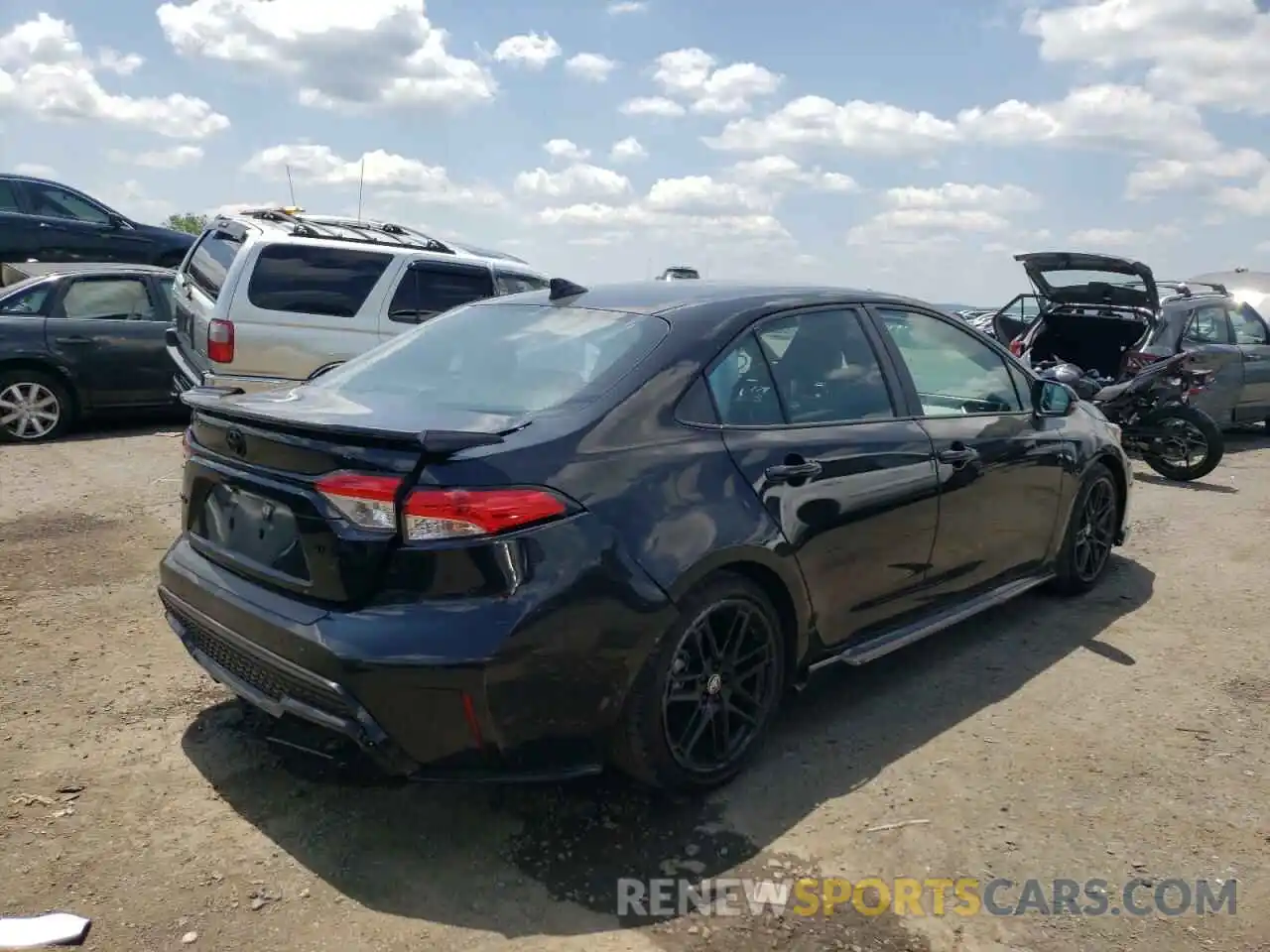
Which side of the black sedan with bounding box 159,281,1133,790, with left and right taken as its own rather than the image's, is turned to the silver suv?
left

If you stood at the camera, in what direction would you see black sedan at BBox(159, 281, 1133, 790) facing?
facing away from the viewer and to the right of the viewer

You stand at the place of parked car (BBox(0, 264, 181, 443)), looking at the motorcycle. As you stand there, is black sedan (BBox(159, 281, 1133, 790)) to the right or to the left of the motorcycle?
right

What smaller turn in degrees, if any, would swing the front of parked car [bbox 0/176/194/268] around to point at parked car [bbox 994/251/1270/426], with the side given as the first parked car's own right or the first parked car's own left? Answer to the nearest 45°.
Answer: approximately 45° to the first parked car's own right

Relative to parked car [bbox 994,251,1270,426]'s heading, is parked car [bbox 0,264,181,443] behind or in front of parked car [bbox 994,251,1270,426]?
behind

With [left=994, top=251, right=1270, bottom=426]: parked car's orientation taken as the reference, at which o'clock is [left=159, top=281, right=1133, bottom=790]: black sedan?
The black sedan is roughly at 5 o'clock from the parked car.

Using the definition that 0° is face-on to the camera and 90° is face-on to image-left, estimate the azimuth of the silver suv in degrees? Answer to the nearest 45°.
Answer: approximately 225°

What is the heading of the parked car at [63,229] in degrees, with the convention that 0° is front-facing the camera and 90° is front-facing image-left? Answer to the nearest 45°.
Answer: approximately 270°

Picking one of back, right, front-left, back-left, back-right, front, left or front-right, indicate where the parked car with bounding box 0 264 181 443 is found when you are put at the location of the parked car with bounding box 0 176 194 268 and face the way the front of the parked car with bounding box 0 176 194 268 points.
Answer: right

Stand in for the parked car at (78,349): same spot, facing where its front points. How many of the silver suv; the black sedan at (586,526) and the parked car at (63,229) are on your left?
1
